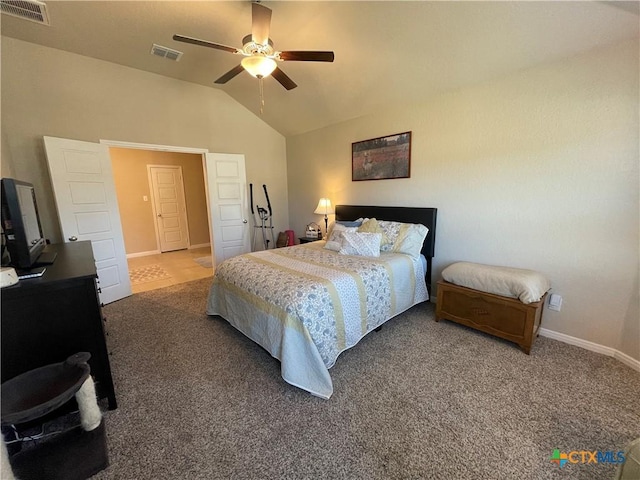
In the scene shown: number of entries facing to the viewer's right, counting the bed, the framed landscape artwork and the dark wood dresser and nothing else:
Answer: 1

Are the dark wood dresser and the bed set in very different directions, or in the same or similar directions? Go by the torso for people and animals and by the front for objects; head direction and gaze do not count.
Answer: very different directions

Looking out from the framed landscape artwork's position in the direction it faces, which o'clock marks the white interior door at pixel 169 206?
The white interior door is roughly at 2 o'clock from the framed landscape artwork.

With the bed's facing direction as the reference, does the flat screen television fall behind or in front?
in front

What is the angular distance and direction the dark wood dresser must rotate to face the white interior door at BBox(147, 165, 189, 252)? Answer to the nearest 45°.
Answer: approximately 45° to its left

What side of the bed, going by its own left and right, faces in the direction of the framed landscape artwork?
back

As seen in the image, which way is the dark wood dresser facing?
to the viewer's right

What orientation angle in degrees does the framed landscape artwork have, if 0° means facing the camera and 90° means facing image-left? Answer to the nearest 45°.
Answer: approximately 45°

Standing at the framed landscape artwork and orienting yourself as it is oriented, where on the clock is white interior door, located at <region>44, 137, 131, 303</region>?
The white interior door is roughly at 1 o'clock from the framed landscape artwork.
